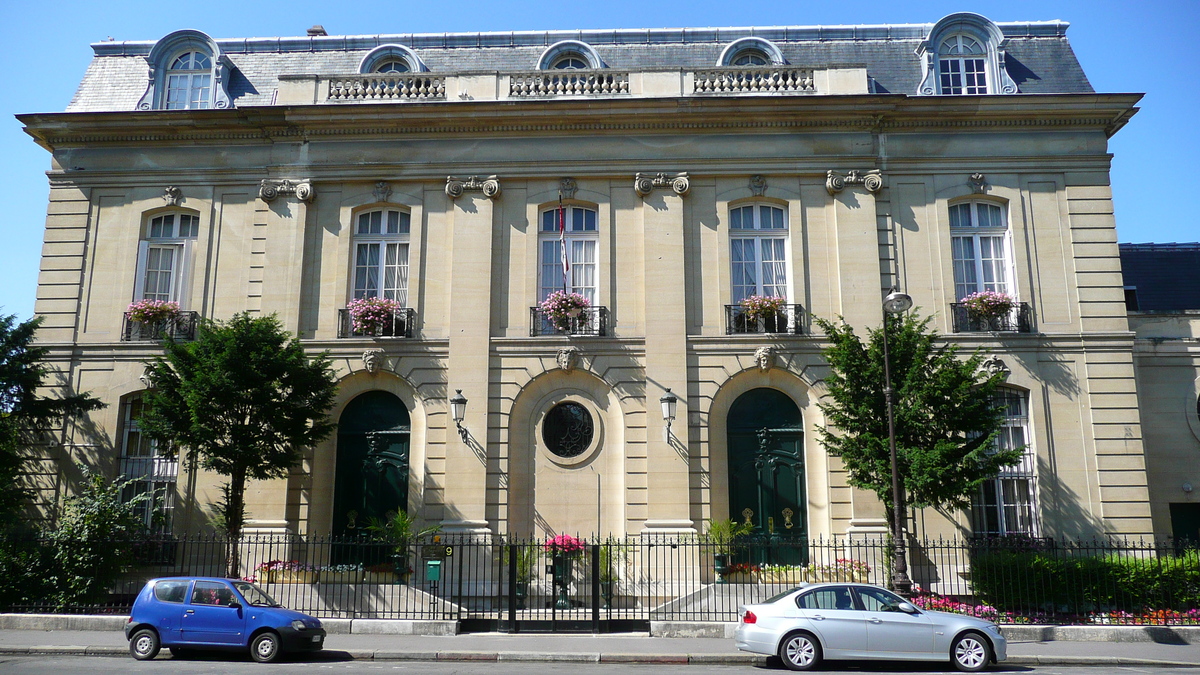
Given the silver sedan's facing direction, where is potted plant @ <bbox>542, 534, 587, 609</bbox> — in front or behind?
behind

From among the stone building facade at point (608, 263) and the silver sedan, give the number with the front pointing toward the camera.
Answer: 1

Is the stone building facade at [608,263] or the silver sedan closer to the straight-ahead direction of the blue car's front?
the silver sedan

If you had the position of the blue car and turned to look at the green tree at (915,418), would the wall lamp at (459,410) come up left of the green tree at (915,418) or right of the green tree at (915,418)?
left

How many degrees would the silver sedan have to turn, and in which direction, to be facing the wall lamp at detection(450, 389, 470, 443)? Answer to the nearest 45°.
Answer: approximately 135° to its left

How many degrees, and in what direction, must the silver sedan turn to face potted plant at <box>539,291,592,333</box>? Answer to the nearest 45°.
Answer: approximately 135° to its left

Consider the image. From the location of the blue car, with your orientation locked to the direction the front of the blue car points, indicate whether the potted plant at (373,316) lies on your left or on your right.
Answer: on your left

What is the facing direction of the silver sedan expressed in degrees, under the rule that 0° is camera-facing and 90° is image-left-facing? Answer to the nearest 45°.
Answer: approximately 270°

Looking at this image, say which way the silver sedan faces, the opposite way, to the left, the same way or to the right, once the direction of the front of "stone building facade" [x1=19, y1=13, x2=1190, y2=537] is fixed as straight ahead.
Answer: to the left

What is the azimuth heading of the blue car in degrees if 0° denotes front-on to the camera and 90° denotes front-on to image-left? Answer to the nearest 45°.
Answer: approximately 315°

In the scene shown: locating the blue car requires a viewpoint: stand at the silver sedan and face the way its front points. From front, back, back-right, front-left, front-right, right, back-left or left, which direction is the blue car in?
back

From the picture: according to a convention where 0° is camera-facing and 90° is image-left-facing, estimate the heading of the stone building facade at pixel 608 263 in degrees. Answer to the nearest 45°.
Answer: approximately 0°
